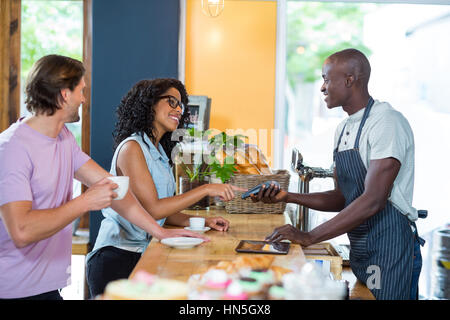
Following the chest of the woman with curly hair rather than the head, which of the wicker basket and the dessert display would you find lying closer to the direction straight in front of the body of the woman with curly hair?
the wicker basket

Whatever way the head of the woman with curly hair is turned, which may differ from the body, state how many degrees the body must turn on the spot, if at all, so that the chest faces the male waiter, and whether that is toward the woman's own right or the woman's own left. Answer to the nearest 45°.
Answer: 0° — they already face them

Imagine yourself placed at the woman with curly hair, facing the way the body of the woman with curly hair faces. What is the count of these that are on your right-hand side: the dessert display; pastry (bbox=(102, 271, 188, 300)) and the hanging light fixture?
2

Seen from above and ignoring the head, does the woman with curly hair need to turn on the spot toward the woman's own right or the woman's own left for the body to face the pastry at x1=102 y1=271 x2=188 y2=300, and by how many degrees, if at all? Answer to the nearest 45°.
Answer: approximately 90° to the woman's own right

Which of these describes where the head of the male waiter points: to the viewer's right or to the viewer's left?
to the viewer's left

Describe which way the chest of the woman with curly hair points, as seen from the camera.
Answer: to the viewer's right

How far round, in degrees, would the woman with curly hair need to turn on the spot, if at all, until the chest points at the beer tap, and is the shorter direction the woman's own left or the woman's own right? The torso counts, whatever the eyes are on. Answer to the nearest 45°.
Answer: approximately 45° to the woman's own left

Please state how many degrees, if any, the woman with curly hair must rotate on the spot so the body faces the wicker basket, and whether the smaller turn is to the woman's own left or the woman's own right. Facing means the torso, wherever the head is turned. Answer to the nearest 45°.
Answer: approximately 45° to the woman's own left
